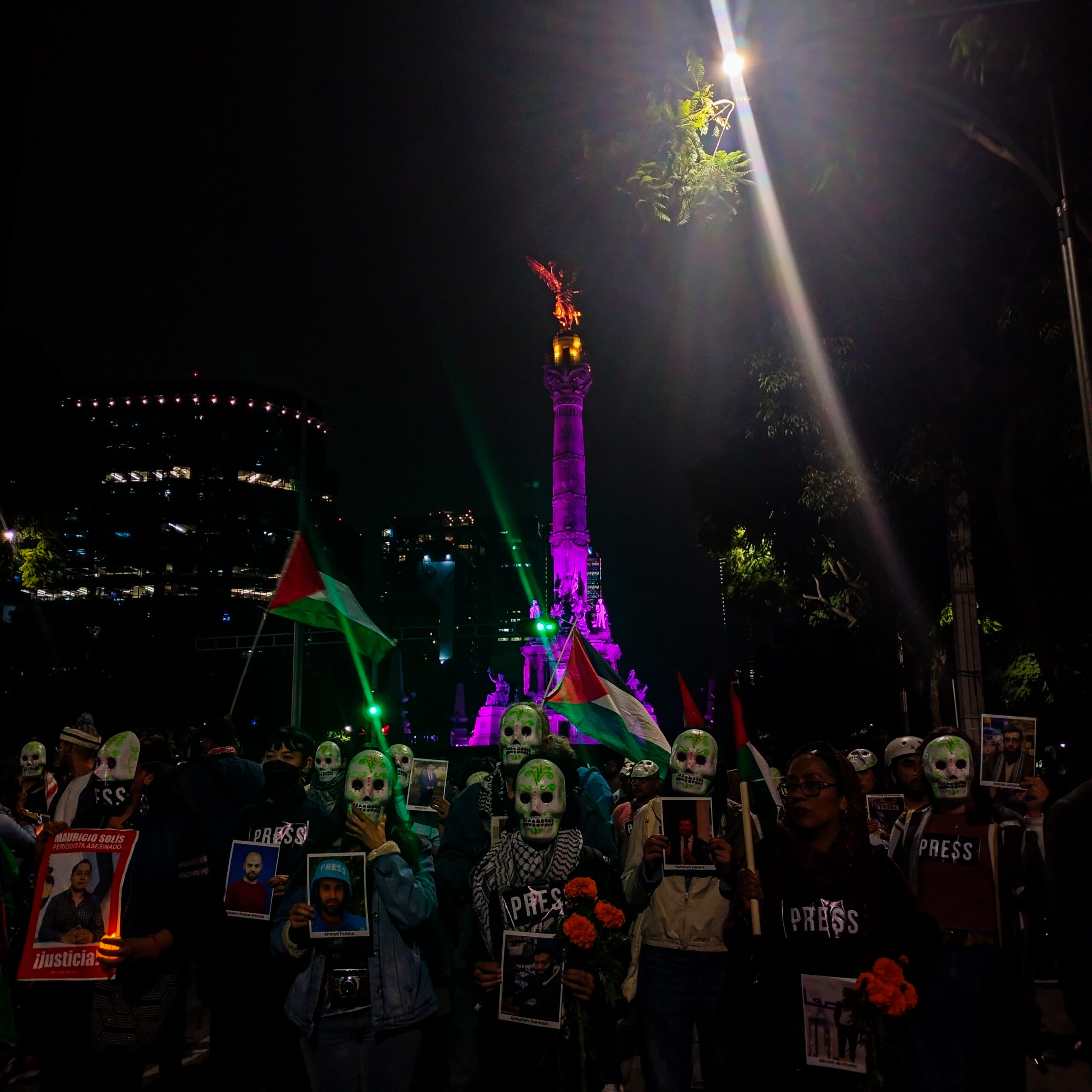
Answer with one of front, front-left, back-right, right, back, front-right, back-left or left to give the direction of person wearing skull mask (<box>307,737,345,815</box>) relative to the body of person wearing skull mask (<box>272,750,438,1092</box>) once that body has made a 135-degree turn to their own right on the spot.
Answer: front-right

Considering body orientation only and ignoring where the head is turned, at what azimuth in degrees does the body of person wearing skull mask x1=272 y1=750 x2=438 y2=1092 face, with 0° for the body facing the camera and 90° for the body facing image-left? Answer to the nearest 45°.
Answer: approximately 0°

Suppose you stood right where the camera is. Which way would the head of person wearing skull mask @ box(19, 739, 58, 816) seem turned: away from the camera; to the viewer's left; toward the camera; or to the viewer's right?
toward the camera

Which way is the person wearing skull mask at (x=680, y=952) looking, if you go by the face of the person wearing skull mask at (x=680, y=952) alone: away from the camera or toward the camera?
toward the camera

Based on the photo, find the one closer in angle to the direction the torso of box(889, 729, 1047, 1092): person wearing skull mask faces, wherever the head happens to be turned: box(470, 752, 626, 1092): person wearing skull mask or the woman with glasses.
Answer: the woman with glasses

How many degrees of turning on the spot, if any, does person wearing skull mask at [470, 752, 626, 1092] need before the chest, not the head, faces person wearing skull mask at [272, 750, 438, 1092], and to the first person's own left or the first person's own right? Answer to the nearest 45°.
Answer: approximately 90° to the first person's own right

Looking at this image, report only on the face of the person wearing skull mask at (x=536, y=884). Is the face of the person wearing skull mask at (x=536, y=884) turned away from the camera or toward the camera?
toward the camera

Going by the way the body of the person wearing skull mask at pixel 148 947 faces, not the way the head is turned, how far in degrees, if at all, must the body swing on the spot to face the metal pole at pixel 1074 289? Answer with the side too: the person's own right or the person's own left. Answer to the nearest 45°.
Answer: approximately 135° to the person's own left

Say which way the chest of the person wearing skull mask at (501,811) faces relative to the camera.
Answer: toward the camera

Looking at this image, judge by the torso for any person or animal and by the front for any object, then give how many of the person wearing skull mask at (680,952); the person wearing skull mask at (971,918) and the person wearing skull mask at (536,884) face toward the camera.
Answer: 3

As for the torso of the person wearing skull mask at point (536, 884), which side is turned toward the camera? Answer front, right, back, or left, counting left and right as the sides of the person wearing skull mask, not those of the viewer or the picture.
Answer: front

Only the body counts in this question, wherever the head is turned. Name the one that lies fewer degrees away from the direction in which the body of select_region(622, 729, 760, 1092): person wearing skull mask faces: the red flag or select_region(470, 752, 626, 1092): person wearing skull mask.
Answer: the person wearing skull mask

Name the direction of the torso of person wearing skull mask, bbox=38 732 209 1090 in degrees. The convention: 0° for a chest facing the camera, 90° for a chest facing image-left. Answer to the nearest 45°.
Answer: approximately 45°

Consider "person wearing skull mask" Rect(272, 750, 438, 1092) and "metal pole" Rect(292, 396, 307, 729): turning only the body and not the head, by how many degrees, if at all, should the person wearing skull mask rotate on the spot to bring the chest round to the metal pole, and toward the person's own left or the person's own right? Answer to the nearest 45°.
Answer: approximately 180°

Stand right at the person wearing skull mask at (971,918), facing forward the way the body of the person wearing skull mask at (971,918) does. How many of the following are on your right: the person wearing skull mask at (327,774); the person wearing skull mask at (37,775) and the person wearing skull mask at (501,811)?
3

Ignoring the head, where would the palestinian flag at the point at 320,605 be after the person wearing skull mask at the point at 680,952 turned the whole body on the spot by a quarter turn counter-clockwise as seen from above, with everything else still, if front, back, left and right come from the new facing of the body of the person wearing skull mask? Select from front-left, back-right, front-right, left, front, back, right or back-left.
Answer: back-left

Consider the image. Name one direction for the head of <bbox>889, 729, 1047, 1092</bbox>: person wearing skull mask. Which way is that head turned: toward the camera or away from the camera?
toward the camera
